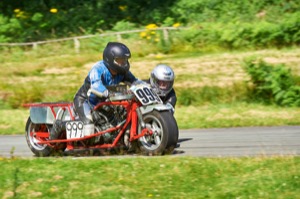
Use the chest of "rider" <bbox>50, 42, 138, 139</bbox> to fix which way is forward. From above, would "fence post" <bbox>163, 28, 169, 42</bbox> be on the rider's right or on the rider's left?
on the rider's left

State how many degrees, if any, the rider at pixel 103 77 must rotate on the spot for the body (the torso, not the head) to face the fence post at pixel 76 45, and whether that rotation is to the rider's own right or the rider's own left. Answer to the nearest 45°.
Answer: approximately 135° to the rider's own left

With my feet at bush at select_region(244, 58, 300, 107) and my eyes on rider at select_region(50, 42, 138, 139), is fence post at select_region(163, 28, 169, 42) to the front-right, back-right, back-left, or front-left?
back-right

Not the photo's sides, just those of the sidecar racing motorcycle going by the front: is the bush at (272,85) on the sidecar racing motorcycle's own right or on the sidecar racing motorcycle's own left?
on the sidecar racing motorcycle's own left

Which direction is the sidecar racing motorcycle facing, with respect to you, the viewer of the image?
facing the viewer and to the right of the viewer
